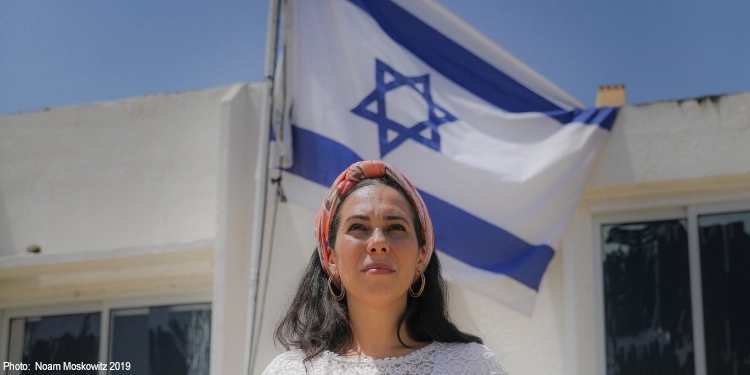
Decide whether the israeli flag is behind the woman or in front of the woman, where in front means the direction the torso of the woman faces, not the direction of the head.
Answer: behind

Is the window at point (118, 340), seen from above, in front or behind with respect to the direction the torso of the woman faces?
behind

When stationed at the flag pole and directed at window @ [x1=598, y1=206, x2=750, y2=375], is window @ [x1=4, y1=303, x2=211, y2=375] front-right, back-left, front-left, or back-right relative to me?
back-left

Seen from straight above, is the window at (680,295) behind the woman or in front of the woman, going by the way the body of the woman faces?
behind

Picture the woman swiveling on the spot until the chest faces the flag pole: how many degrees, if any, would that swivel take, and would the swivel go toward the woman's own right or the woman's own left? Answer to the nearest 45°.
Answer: approximately 180°

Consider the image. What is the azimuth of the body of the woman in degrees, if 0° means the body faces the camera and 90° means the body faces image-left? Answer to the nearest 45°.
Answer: approximately 0°
